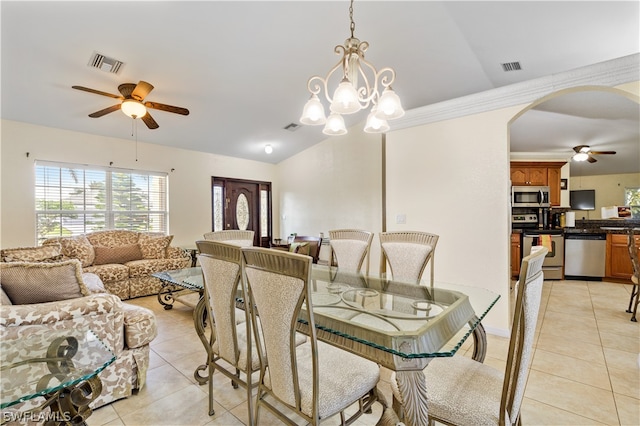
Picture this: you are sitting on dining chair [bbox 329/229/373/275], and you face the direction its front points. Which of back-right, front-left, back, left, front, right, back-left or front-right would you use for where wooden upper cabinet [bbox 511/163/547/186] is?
back

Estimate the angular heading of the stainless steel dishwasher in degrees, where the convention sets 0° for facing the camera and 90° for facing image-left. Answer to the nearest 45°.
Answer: approximately 0°

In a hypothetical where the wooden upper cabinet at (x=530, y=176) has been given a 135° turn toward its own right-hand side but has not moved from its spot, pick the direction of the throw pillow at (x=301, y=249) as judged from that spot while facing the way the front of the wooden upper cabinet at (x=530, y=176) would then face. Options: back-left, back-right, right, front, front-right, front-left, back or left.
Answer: left

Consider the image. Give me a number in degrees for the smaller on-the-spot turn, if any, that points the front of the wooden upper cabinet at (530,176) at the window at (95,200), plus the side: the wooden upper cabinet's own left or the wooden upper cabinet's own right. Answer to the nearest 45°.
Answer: approximately 45° to the wooden upper cabinet's own right

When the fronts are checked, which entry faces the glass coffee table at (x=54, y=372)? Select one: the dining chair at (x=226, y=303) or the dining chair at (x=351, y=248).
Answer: the dining chair at (x=351, y=248)

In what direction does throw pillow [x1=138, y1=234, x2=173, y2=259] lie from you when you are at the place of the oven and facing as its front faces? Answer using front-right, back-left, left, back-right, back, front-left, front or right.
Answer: front-right

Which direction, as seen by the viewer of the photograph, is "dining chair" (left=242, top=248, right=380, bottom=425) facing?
facing away from the viewer and to the right of the viewer

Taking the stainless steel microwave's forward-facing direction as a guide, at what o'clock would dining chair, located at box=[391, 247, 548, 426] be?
The dining chair is roughly at 12 o'clock from the stainless steel microwave.

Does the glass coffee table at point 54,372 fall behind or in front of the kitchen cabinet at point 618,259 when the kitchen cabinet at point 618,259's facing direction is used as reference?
in front

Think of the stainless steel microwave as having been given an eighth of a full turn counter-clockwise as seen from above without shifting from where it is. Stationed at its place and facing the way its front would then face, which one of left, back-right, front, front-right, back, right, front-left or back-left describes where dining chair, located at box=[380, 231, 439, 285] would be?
front-right

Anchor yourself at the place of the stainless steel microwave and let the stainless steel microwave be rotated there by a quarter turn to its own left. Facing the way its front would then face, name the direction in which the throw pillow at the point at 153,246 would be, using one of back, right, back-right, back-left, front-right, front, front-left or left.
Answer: back-right

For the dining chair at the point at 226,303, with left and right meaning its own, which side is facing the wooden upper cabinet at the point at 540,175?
front
